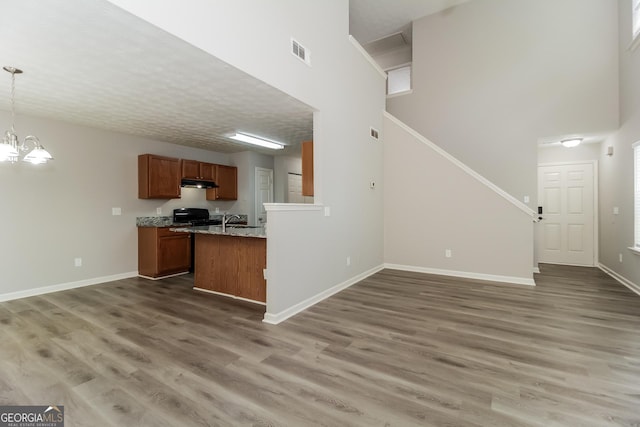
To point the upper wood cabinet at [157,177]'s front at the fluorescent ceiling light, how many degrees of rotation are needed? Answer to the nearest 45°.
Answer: approximately 45° to its left

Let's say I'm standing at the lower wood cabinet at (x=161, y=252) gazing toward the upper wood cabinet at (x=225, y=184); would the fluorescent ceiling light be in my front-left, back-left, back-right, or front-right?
front-right

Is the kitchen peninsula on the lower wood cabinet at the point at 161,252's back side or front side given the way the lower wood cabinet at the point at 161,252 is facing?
on the front side

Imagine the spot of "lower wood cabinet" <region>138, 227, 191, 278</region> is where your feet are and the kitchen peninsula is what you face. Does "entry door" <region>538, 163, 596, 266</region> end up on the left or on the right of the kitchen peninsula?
left

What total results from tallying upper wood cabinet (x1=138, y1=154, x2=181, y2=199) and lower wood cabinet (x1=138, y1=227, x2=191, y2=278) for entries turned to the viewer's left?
0

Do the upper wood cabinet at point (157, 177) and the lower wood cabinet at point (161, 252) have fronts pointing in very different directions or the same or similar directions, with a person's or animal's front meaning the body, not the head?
same or similar directions

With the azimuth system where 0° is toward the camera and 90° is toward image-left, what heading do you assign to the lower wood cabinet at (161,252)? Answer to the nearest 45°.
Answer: approximately 315°

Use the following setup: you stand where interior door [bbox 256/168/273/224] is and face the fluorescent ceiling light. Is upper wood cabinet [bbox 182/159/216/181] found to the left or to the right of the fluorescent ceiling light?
right

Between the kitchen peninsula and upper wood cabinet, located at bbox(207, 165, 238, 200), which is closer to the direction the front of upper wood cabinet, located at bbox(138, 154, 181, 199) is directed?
the kitchen peninsula

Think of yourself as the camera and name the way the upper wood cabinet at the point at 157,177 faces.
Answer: facing the viewer and to the right of the viewer

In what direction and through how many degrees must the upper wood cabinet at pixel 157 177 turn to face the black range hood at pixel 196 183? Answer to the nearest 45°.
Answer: approximately 90° to its left

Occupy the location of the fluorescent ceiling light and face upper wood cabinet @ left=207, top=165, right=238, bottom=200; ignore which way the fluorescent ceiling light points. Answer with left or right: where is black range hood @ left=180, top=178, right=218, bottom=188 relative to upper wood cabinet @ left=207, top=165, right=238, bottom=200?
left
